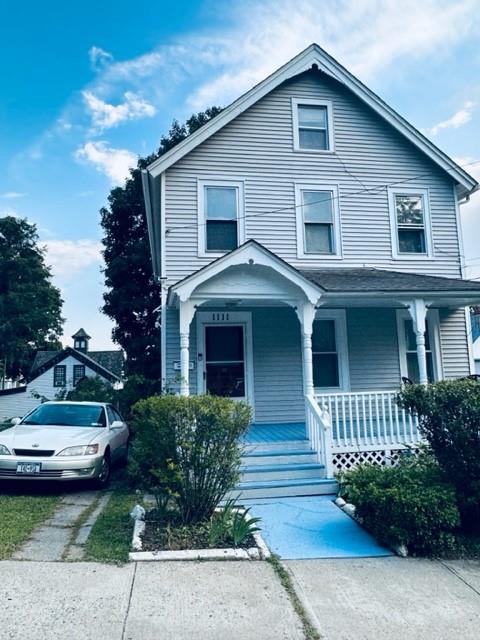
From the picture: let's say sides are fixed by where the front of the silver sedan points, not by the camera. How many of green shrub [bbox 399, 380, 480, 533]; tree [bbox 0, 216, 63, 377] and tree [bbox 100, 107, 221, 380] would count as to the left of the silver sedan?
1

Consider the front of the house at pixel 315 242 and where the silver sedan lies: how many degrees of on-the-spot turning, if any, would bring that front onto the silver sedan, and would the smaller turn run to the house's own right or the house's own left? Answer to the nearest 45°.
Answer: approximately 45° to the house's own right

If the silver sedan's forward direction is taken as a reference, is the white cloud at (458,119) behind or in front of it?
behind

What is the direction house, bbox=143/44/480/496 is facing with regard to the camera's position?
facing the viewer

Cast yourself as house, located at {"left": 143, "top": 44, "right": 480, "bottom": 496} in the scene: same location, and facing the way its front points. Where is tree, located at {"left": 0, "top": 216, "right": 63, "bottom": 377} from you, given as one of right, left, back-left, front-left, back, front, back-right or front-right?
back-right

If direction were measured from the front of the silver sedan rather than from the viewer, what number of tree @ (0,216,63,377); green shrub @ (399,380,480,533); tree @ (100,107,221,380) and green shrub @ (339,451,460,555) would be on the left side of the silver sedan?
2

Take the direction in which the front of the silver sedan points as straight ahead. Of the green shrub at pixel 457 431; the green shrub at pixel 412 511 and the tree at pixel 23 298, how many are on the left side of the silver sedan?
2

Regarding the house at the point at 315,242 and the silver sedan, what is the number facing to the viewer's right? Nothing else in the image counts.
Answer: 0

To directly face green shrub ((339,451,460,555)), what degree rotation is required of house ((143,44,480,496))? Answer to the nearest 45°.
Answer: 0° — it already faces it

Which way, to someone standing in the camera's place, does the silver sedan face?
facing the viewer and to the left of the viewer

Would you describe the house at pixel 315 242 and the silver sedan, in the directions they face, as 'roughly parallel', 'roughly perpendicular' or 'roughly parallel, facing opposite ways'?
roughly parallel

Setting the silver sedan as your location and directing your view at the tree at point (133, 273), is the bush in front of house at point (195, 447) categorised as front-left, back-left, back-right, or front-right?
back-right
